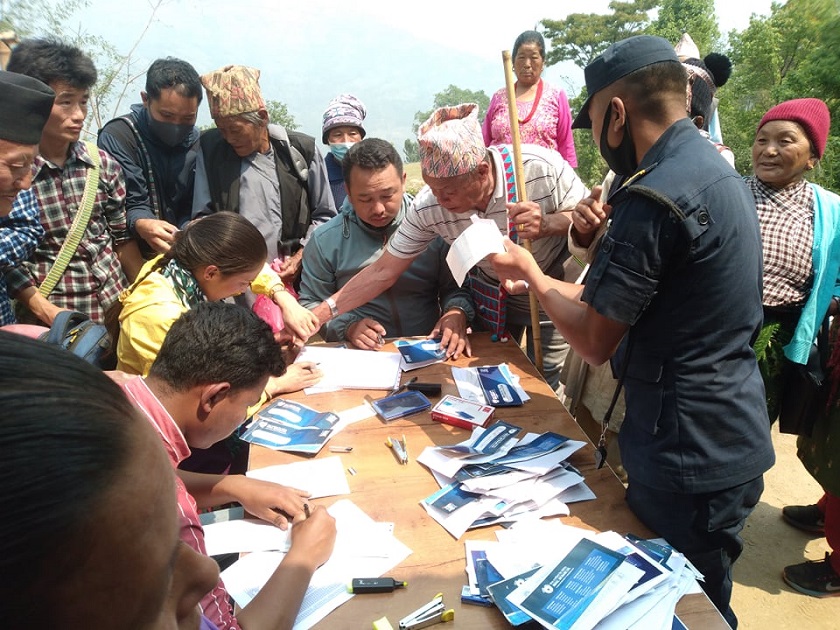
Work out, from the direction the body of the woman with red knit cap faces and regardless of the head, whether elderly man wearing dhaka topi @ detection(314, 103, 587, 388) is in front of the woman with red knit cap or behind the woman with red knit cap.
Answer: in front

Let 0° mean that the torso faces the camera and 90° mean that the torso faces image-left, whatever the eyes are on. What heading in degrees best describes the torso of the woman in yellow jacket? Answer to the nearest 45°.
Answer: approximately 270°

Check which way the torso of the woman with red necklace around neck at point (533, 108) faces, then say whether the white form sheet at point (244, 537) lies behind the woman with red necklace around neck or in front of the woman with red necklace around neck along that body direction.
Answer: in front

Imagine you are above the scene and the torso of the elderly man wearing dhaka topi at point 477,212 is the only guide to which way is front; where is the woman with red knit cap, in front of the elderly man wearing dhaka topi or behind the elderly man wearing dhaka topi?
behind

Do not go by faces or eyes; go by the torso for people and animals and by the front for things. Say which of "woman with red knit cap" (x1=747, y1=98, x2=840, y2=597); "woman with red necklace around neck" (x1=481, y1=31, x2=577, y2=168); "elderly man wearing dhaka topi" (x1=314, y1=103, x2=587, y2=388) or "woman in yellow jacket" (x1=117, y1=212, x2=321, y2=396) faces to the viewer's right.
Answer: the woman in yellow jacket

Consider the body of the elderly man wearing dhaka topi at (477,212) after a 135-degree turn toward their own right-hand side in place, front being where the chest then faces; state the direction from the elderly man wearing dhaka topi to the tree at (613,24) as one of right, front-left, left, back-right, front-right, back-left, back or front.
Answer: front

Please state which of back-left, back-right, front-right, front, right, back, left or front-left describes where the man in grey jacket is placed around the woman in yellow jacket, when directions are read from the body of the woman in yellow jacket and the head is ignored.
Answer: front-left

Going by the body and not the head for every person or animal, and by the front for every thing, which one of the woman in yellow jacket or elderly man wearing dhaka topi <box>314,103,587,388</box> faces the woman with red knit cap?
the woman in yellow jacket

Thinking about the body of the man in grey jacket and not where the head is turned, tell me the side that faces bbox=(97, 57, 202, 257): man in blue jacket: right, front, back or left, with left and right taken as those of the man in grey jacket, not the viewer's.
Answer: right

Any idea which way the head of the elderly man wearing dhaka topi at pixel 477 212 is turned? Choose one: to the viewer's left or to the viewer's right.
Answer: to the viewer's left

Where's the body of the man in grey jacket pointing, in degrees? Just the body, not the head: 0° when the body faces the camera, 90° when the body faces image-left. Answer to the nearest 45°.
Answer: approximately 0°
